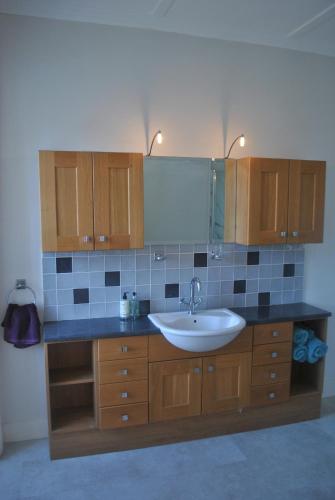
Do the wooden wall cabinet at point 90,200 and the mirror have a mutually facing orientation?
no

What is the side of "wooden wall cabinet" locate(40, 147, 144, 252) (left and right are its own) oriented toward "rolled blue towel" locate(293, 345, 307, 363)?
left

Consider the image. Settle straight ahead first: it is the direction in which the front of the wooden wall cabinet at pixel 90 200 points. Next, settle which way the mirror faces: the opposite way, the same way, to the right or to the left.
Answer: the same way

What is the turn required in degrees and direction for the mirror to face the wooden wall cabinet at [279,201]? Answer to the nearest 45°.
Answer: approximately 90° to its left

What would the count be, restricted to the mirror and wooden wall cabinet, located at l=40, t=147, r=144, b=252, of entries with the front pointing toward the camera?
2

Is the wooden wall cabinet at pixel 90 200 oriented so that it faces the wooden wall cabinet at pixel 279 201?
no

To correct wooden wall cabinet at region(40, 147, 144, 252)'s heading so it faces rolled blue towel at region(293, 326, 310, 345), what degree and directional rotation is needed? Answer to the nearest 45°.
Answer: approximately 90° to its left

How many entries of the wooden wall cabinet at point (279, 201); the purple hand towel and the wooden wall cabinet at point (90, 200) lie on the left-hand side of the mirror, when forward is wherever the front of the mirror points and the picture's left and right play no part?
1

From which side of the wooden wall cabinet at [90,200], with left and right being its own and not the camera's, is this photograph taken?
front

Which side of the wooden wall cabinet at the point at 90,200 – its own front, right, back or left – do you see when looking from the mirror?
left

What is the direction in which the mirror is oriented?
toward the camera

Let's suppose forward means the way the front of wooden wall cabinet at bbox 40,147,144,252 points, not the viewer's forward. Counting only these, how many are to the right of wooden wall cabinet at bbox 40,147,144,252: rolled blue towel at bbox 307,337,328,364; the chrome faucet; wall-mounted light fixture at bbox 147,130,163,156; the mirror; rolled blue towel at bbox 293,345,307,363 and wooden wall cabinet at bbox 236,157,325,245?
0

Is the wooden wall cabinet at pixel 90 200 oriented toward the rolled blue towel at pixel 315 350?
no

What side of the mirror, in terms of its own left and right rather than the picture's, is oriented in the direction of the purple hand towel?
right
